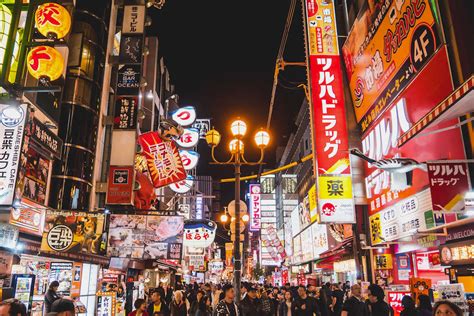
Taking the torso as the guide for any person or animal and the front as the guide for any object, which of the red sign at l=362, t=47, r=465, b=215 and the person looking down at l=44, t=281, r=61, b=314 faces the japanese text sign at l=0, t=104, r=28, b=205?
the red sign

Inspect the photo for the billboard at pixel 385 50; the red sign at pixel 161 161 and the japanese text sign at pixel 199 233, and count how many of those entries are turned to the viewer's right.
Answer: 0

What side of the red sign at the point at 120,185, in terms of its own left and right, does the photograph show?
front

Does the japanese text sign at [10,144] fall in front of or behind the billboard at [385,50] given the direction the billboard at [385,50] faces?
in front

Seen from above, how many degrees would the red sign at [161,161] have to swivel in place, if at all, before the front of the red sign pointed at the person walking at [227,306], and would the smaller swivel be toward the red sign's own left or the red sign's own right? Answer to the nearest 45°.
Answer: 0° — it already faces them

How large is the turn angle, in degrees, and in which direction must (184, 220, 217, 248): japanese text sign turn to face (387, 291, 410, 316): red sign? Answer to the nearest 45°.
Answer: approximately 45° to its left

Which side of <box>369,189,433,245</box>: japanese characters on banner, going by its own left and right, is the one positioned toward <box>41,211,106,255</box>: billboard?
front

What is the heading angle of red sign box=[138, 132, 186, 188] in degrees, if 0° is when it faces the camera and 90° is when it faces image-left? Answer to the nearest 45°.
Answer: approximately 0°

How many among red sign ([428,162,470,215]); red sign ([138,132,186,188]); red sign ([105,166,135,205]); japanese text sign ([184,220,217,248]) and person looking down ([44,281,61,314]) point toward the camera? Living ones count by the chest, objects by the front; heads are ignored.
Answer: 4

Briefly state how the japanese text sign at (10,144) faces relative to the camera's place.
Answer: facing the viewer

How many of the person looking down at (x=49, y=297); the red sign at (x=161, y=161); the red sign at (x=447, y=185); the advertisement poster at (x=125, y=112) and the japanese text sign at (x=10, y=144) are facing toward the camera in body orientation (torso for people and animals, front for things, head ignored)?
4

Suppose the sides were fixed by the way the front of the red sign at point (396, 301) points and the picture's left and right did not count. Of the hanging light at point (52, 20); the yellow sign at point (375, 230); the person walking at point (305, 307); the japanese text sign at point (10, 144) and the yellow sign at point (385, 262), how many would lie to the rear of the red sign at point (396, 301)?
2
